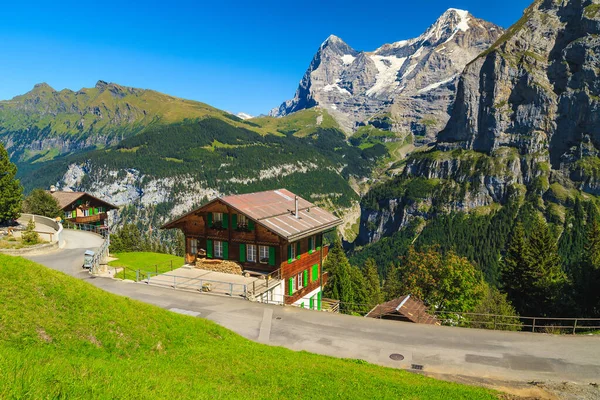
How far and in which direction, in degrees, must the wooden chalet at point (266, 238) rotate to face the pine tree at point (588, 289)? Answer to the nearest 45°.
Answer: approximately 135° to its left

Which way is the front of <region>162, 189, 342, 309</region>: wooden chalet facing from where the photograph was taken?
facing the viewer and to the left of the viewer

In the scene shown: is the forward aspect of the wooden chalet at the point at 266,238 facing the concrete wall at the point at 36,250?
no

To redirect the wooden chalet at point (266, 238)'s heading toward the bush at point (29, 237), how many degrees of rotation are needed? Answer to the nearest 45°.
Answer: approximately 90° to its right
